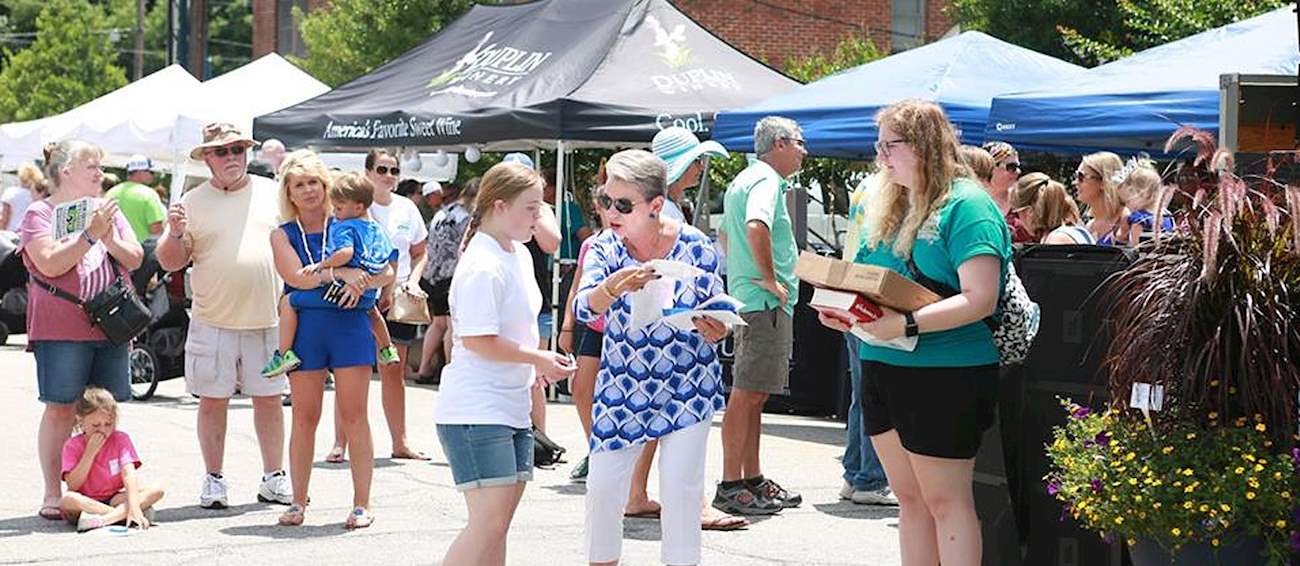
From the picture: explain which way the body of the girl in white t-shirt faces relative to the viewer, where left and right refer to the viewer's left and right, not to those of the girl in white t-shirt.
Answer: facing to the right of the viewer

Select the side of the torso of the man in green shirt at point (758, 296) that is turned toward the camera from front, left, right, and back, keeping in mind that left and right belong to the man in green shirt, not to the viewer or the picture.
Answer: right

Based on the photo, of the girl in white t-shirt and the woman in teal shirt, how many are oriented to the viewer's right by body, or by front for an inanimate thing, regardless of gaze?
1

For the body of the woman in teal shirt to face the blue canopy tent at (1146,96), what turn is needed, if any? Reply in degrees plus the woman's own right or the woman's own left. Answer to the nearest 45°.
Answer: approximately 135° to the woman's own right

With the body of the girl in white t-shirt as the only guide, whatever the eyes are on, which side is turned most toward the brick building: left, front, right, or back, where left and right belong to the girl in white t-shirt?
left

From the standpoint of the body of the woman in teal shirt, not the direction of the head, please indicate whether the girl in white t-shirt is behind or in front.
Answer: in front
